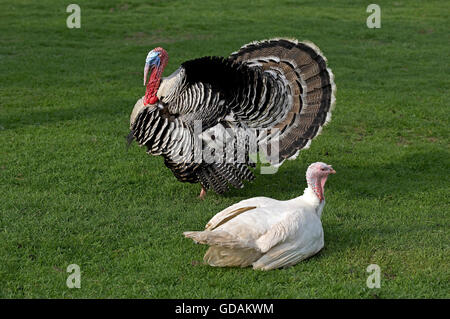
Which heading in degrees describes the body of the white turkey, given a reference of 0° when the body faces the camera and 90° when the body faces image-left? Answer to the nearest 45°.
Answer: approximately 270°
